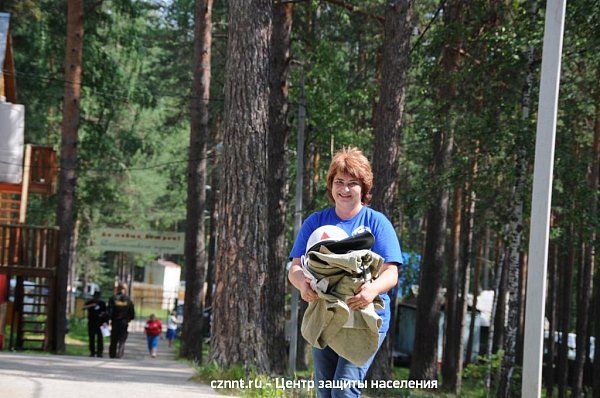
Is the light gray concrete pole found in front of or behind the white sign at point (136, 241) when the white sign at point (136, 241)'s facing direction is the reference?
in front

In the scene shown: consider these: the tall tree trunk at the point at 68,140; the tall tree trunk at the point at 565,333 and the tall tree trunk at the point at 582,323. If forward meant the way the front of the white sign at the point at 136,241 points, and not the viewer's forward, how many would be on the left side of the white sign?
2

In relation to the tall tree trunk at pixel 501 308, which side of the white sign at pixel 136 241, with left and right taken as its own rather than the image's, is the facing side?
front

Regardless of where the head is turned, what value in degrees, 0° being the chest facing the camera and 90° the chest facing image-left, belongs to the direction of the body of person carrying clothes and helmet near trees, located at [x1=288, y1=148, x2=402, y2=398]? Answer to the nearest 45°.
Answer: approximately 0°

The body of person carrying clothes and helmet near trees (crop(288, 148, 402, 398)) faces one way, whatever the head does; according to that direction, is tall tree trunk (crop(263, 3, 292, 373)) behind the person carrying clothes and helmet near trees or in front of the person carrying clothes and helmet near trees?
behind

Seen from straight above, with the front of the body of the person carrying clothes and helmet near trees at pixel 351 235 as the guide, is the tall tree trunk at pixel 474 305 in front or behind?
behind

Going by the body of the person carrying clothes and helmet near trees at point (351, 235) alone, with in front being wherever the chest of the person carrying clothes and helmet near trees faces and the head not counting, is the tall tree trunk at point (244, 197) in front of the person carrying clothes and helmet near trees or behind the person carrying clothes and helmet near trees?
behind

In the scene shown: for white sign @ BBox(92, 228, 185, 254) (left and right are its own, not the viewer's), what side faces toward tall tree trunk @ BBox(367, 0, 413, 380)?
front
